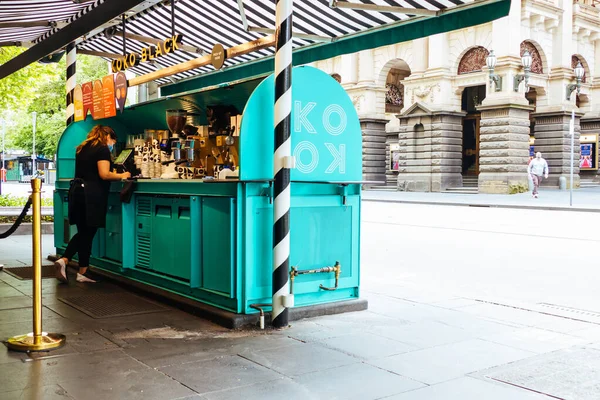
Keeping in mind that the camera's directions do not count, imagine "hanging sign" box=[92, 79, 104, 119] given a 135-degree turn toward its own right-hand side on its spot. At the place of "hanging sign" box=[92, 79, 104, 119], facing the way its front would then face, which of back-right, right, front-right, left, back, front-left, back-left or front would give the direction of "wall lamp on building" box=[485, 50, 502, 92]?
front-right

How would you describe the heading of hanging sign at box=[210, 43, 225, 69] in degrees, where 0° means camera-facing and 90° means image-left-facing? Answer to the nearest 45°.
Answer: approximately 45°

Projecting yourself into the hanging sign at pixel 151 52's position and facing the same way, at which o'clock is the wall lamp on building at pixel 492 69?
The wall lamp on building is roughly at 6 o'clock from the hanging sign.

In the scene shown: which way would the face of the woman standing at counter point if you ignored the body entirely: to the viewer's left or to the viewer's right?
to the viewer's right

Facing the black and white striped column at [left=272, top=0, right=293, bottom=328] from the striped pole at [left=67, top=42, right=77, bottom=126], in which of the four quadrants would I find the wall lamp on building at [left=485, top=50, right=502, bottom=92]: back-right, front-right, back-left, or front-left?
back-left

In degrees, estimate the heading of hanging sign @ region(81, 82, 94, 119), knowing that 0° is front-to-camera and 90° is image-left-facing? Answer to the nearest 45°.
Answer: approximately 45°

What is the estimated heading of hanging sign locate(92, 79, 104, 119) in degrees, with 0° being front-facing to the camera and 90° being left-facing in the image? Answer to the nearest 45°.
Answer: approximately 45°

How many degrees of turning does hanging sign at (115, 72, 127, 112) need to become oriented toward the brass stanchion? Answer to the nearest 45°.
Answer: approximately 45° to its left

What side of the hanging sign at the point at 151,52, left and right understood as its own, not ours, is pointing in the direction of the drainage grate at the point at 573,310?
left
